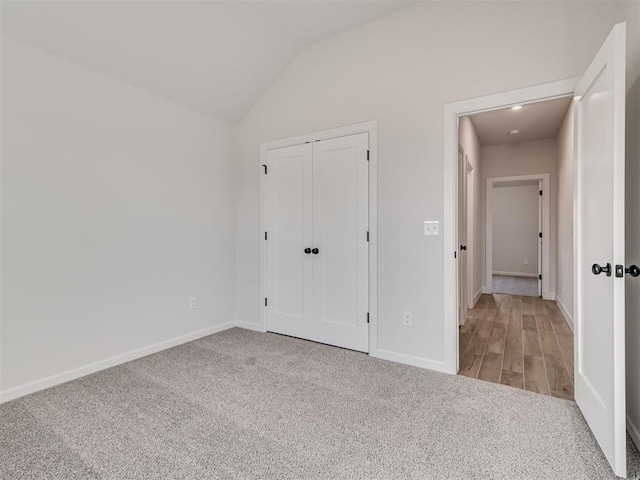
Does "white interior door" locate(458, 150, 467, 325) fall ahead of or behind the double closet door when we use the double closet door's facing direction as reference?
behind

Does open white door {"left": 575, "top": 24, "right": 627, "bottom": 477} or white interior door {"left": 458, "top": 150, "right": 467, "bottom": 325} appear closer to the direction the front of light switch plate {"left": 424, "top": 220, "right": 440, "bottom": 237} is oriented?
the open white door

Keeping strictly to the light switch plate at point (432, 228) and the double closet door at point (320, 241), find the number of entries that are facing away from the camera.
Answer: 0

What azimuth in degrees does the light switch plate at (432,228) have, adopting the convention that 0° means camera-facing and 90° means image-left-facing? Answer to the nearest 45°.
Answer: approximately 0°

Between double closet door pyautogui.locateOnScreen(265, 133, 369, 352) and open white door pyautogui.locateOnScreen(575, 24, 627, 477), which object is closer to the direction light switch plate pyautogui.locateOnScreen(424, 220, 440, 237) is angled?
the open white door

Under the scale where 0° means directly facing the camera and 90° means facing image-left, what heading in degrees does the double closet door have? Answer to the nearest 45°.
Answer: approximately 45°

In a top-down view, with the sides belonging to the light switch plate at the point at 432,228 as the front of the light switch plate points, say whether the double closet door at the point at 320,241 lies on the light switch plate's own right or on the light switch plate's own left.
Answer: on the light switch plate's own right

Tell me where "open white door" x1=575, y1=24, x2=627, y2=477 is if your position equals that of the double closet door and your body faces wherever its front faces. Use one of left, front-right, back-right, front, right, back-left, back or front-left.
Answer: left

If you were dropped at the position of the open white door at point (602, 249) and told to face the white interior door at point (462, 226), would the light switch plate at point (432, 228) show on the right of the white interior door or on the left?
left

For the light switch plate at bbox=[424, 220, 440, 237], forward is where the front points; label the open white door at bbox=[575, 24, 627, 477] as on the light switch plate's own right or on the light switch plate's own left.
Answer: on the light switch plate's own left
